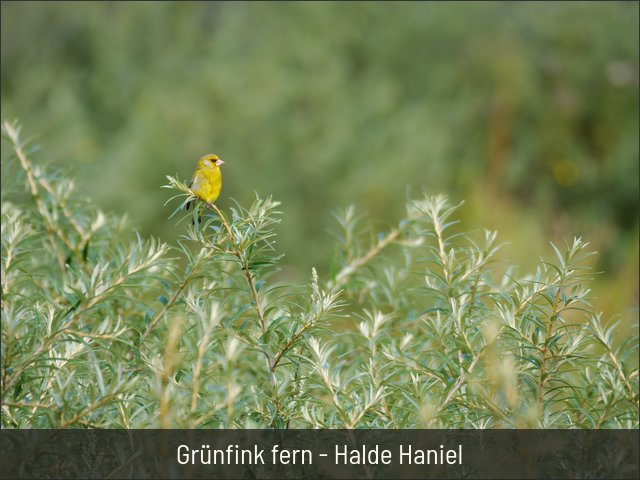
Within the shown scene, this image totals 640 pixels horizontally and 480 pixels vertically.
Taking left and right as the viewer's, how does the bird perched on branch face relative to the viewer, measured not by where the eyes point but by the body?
facing the viewer and to the right of the viewer
